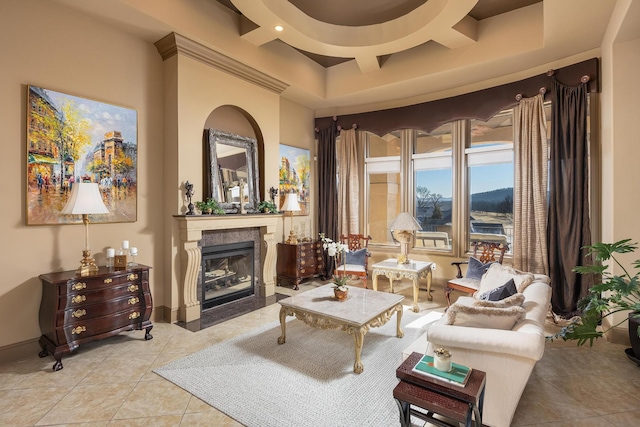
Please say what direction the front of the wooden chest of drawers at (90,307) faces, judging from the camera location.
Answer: facing the viewer and to the right of the viewer

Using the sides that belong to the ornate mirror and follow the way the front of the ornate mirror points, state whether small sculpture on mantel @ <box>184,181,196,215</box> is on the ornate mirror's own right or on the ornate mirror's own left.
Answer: on the ornate mirror's own right

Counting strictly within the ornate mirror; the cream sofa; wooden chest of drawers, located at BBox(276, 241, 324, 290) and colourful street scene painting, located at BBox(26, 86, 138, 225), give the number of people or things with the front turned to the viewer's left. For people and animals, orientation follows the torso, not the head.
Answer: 1

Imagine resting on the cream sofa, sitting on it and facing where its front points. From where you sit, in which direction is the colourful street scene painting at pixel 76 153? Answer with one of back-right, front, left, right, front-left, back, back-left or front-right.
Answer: front

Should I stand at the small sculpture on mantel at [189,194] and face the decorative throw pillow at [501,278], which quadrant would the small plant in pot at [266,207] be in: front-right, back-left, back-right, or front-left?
front-left

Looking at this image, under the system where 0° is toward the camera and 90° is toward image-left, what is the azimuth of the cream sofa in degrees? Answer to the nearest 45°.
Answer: approximately 90°

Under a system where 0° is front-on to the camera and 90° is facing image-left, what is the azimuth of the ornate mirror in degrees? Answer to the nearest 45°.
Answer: approximately 315°

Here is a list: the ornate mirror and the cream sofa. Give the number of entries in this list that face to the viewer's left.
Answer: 1

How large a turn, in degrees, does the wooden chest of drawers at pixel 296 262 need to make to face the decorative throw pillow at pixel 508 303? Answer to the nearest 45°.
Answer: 0° — it already faces it

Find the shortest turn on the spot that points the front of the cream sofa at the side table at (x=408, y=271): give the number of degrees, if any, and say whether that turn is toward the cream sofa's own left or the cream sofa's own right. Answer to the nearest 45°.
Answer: approximately 45° to the cream sofa's own right

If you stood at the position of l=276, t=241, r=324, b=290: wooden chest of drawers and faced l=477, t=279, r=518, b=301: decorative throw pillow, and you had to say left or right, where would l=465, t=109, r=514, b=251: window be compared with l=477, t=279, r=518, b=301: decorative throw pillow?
left

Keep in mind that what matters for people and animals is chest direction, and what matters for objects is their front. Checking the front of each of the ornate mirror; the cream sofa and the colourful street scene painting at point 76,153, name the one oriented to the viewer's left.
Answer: the cream sofa

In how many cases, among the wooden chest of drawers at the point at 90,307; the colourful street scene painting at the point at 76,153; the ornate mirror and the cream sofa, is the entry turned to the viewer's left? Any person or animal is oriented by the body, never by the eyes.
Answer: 1

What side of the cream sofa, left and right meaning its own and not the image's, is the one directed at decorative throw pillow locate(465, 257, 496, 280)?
right

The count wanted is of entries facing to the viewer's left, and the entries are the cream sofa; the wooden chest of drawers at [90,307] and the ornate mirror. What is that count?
1

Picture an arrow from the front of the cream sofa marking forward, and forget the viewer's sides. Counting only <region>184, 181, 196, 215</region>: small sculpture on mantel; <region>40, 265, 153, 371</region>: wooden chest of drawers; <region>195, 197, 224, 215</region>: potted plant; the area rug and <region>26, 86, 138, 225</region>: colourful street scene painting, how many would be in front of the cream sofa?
5

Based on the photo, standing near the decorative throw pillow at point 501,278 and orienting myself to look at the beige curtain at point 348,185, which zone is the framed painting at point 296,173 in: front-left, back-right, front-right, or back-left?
front-left

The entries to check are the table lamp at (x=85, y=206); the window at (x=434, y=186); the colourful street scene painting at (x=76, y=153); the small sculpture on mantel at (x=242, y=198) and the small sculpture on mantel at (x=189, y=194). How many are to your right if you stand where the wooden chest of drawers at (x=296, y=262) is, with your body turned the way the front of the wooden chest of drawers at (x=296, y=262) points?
4

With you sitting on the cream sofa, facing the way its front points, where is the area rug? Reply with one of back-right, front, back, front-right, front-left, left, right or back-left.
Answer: front

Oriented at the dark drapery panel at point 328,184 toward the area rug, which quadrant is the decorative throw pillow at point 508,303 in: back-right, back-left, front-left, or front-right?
front-left
